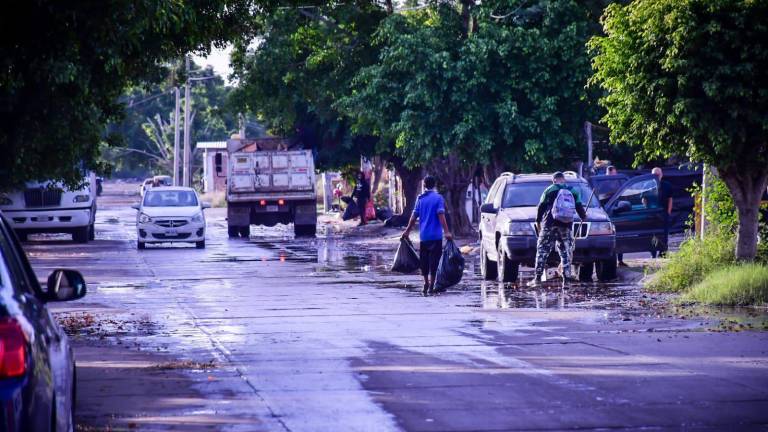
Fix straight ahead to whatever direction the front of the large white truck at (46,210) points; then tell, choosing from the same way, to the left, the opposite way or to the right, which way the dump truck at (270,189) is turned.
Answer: the opposite way

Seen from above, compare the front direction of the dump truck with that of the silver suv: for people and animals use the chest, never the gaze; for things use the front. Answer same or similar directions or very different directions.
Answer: very different directions

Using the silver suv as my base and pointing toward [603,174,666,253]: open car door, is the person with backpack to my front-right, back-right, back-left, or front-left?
back-right

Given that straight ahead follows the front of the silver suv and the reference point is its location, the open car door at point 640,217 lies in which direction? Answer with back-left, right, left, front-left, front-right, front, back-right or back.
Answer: back-left

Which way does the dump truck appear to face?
away from the camera

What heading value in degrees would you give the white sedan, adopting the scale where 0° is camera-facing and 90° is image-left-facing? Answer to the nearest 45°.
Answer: approximately 0°

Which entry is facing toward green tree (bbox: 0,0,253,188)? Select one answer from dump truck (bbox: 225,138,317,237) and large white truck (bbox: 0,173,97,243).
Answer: the large white truck

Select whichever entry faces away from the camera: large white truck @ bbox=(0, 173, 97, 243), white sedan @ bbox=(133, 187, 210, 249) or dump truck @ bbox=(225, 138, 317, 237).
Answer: the dump truck

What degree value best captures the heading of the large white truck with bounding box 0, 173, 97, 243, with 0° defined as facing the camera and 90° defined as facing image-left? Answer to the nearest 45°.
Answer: approximately 0°

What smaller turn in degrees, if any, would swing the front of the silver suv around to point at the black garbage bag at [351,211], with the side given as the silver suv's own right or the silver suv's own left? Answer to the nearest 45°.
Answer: approximately 180°

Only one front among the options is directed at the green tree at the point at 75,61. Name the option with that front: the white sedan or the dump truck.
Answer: the white sedan

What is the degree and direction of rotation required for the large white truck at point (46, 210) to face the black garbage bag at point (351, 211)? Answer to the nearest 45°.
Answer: approximately 135° to its left
